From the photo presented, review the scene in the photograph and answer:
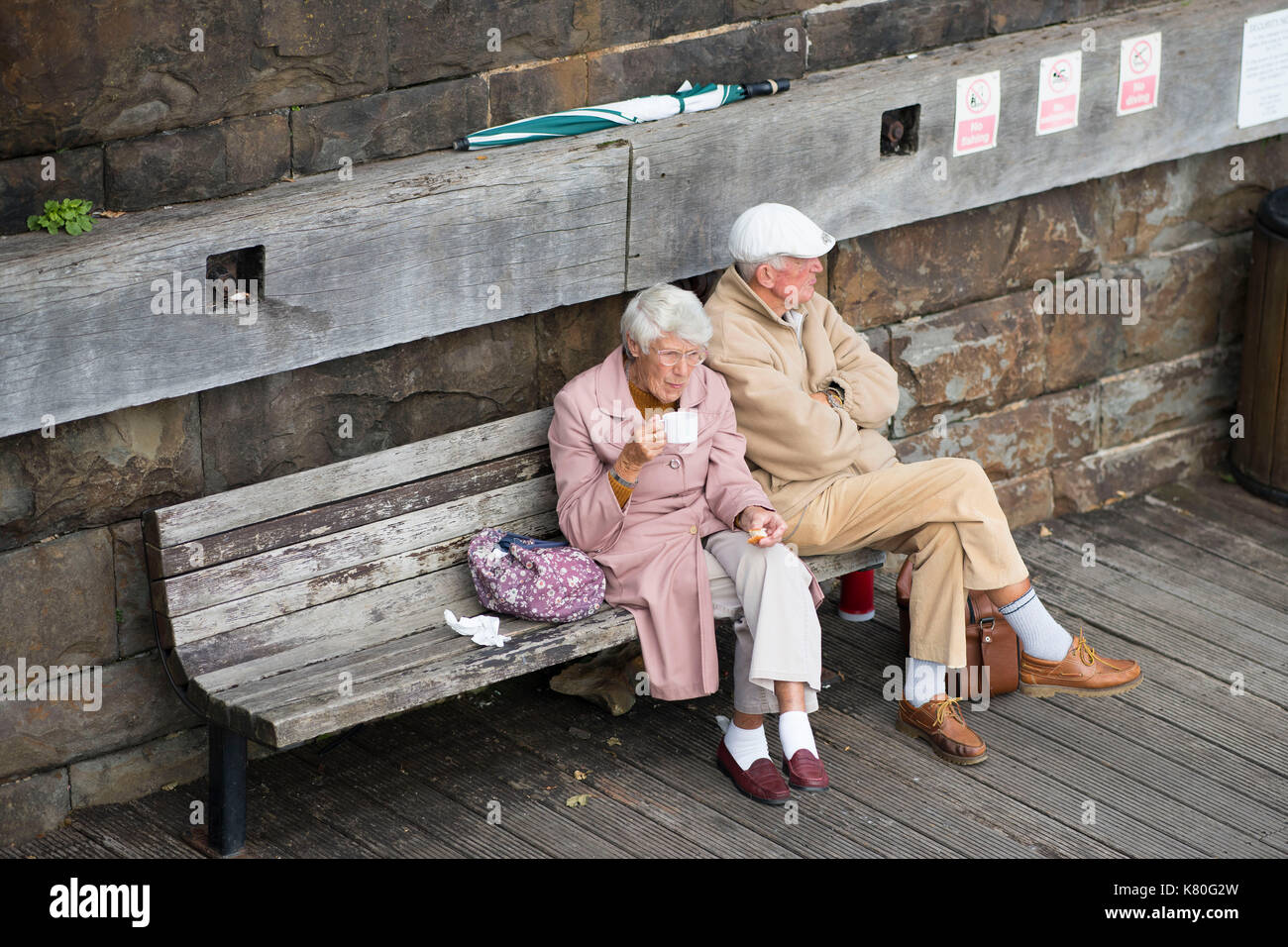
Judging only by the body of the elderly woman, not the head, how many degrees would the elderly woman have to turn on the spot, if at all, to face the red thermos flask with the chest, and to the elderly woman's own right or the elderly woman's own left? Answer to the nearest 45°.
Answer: approximately 90° to the elderly woman's own left

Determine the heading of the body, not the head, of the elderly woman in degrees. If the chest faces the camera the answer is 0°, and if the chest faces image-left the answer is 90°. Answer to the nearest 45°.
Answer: approximately 315°

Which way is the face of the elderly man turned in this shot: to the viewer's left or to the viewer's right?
to the viewer's right

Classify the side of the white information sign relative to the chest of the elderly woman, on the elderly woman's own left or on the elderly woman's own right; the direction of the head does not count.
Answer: on the elderly woman's own left

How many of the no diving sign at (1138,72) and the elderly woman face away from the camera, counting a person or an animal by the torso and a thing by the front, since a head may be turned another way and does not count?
0

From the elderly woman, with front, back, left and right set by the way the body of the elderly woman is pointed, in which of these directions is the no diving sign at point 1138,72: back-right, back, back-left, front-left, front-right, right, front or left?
left

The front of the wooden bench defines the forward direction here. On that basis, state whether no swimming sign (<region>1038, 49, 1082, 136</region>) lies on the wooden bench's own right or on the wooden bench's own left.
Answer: on the wooden bench's own left

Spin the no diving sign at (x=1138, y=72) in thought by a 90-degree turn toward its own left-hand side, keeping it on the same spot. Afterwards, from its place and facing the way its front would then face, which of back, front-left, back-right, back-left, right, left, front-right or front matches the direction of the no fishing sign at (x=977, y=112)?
back

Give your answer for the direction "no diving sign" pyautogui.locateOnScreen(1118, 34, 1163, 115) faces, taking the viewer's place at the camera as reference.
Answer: facing the viewer and to the right of the viewer

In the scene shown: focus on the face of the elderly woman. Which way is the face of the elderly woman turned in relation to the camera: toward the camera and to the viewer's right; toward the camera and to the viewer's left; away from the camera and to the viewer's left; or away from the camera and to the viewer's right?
toward the camera and to the viewer's right

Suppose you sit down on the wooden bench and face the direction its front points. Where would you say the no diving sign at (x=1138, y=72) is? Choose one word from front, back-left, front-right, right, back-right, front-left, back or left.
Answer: left
